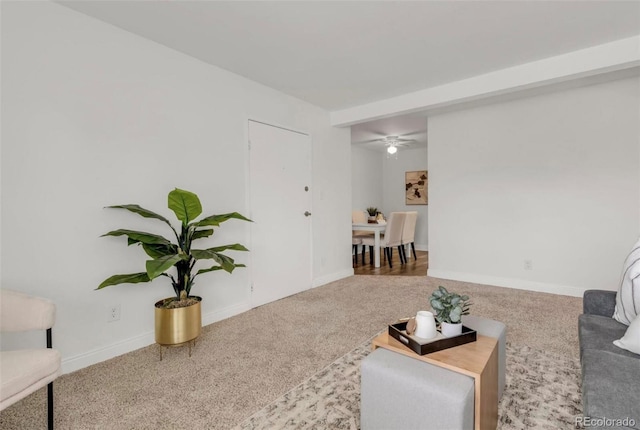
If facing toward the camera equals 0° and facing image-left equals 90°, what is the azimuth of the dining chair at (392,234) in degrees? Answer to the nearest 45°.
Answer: approximately 135°

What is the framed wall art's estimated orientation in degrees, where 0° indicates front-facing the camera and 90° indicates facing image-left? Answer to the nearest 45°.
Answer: approximately 0°

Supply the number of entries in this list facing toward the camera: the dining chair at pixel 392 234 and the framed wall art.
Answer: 1

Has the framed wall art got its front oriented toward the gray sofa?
yes

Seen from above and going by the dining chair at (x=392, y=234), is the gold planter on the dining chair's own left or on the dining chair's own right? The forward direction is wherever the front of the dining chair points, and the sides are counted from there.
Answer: on the dining chair's own left

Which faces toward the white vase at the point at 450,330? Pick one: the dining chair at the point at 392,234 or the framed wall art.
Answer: the framed wall art

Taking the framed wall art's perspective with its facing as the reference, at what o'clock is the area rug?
The area rug is roughly at 12 o'clock from the framed wall art.

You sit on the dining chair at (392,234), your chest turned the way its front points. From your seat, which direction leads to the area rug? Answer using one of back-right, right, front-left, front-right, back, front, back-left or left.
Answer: back-left

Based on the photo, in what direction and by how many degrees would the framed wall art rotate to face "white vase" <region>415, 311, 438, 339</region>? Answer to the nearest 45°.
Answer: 0° — it already faces it

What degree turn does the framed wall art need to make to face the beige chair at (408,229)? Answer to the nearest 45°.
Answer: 0° — it already faces it

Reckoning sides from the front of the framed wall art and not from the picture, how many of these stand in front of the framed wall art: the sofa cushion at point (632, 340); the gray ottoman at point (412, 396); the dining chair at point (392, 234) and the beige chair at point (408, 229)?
4

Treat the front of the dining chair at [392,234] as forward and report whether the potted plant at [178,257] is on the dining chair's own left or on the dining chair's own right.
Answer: on the dining chair's own left

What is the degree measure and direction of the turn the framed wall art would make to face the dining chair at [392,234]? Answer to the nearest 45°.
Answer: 0° — it already faces it

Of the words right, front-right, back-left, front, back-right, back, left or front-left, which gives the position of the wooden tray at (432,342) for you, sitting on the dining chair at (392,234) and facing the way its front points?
back-left

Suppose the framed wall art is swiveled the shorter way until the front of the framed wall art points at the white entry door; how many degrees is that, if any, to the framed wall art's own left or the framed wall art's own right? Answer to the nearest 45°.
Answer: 0° — it already faces it
